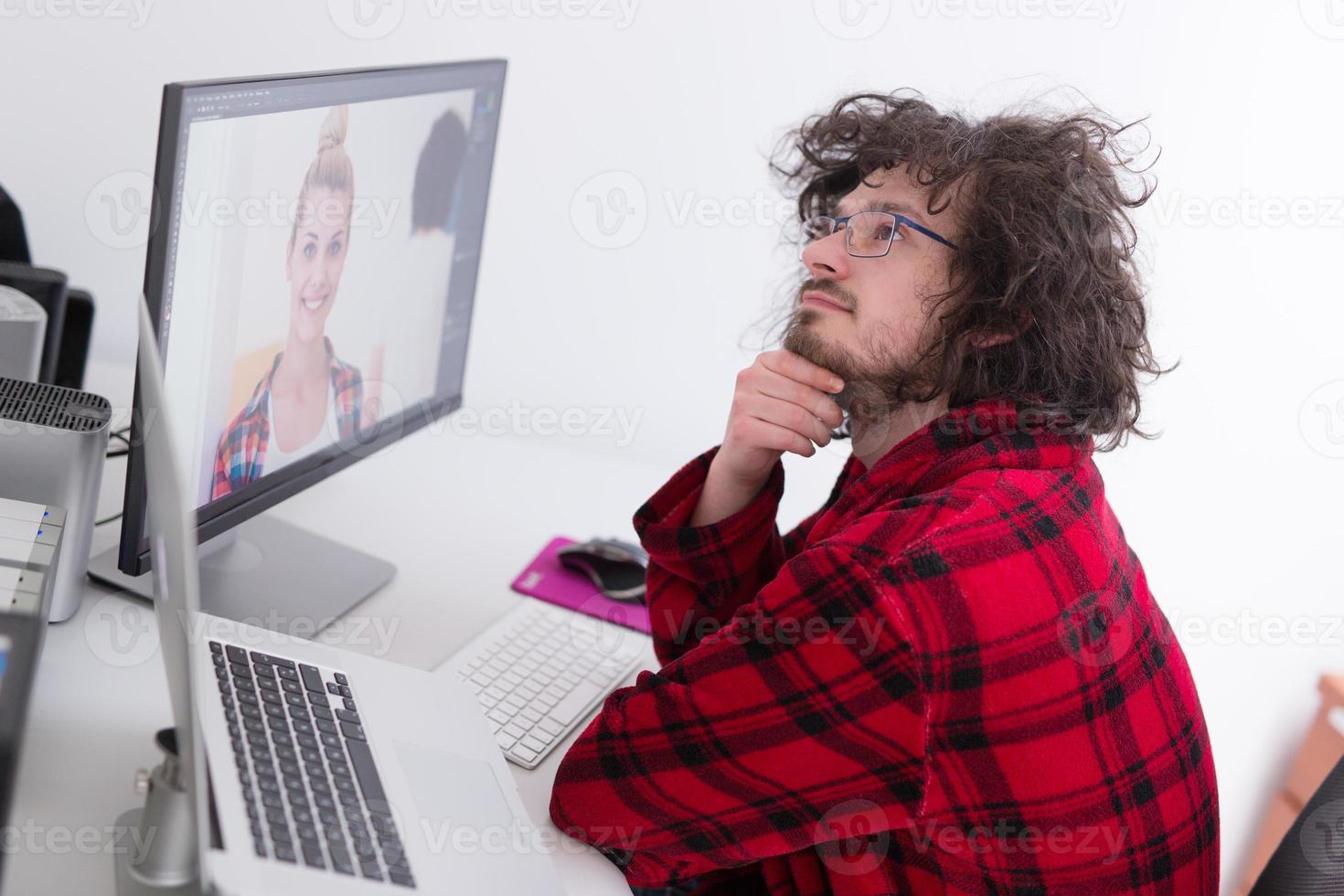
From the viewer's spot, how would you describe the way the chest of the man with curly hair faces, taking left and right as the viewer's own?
facing to the left of the viewer

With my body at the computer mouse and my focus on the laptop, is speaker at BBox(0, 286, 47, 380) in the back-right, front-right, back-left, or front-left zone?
front-right

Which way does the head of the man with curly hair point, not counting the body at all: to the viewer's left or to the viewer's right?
to the viewer's left

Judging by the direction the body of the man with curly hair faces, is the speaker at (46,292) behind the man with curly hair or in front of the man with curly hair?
in front

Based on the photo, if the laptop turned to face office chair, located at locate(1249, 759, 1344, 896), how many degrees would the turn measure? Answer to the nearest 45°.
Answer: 0° — it already faces it

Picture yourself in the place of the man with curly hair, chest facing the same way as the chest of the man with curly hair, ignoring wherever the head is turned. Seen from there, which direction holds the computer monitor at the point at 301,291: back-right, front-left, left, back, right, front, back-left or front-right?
front

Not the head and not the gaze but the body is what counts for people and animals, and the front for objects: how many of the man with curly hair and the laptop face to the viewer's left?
1

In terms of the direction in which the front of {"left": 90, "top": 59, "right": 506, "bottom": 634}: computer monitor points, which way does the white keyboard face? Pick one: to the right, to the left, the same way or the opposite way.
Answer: the same way

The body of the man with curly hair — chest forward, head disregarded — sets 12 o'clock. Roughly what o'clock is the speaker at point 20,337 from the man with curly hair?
The speaker is roughly at 12 o'clock from the man with curly hair.

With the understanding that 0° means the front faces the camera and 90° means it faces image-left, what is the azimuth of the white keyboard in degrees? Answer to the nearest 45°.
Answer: approximately 315°

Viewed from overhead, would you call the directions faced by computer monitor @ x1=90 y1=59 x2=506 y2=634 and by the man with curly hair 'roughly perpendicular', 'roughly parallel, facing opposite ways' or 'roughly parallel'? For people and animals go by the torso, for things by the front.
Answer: roughly parallel, facing opposite ways

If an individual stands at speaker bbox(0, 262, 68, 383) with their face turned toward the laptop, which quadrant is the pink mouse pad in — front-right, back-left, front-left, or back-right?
front-left

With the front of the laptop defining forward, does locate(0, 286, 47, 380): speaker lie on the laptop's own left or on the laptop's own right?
on the laptop's own left

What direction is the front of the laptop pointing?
to the viewer's right

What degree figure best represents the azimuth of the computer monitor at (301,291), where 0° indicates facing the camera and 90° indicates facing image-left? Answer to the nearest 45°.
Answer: approximately 315°
